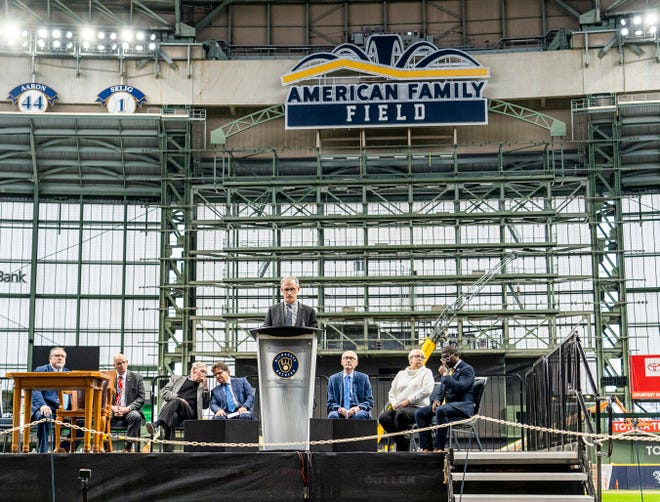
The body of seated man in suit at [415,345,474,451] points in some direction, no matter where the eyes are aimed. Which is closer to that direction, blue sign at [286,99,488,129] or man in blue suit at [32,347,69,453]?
the man in blue suit

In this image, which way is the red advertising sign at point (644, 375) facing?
toward the camera

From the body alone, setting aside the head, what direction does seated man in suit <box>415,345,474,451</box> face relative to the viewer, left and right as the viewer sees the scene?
facing the viewer and to the left of the viewer

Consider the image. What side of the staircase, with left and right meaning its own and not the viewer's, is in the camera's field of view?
front

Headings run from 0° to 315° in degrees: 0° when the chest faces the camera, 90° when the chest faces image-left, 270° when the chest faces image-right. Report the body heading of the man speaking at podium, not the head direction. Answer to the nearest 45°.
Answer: approximately 0°

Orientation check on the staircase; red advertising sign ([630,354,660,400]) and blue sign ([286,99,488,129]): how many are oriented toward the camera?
3

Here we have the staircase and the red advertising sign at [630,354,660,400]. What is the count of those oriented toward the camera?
2

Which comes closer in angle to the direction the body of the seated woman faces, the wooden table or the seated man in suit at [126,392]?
the wooden table

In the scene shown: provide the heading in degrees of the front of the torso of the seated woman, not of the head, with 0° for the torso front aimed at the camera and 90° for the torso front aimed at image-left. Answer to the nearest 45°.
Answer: approximately 45°

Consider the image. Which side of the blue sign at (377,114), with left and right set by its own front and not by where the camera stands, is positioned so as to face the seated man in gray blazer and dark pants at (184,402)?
front
